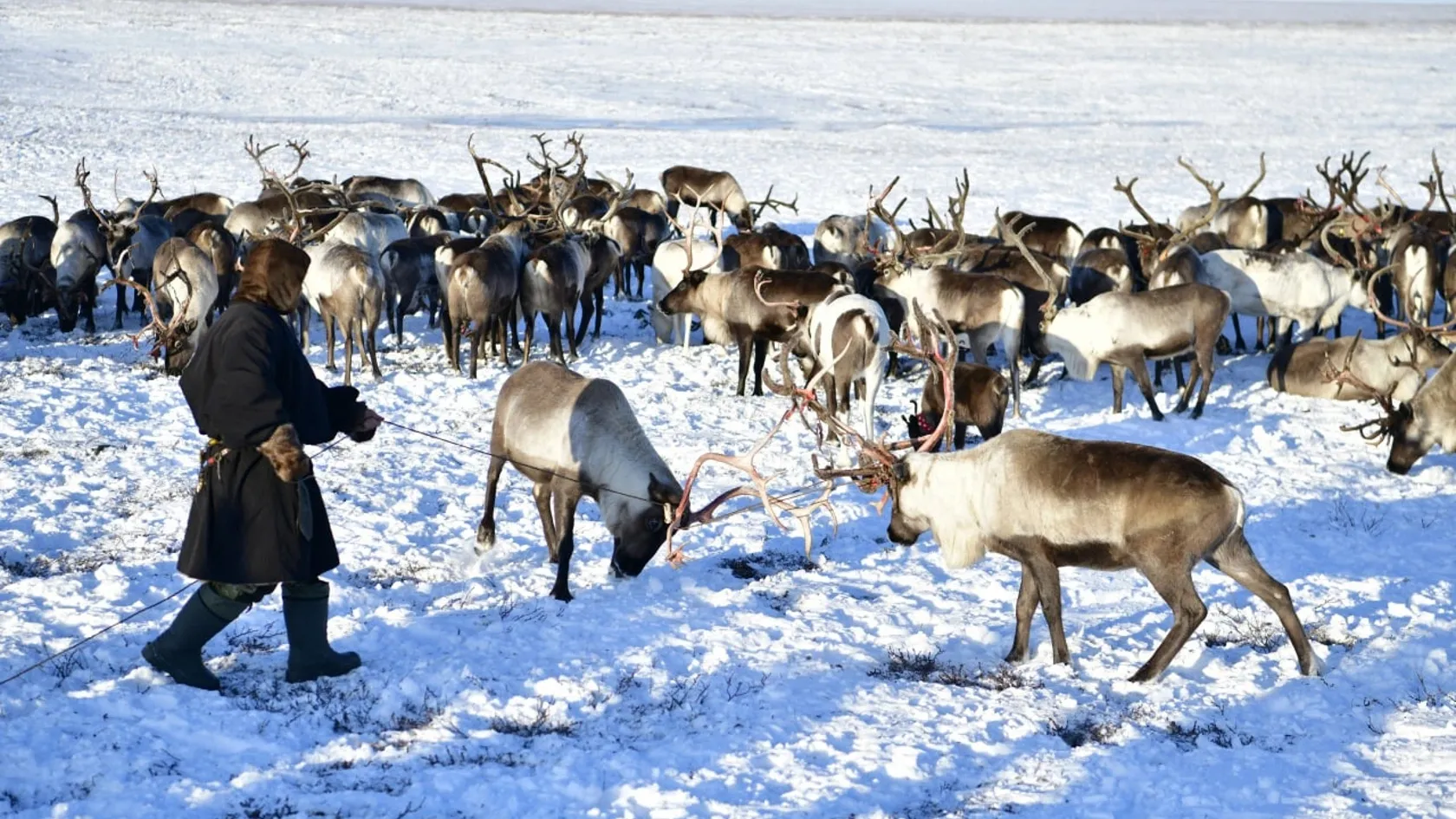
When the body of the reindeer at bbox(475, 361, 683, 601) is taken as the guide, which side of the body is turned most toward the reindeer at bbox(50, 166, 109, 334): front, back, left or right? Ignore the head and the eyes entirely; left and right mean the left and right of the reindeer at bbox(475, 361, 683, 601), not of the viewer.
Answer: back

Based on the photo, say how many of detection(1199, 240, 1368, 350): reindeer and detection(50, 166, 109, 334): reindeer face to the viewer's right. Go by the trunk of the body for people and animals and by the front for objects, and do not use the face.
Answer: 1

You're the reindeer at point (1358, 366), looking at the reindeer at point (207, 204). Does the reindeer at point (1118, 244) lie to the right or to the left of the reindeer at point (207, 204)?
right

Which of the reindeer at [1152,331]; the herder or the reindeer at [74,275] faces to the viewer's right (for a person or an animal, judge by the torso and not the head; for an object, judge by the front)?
the herder

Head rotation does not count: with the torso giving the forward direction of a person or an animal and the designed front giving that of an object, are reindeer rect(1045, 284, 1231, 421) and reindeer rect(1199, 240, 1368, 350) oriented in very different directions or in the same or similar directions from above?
very different directions

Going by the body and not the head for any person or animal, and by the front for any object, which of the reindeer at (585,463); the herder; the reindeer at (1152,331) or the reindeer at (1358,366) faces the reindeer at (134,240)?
the reindeer at (1152,331)

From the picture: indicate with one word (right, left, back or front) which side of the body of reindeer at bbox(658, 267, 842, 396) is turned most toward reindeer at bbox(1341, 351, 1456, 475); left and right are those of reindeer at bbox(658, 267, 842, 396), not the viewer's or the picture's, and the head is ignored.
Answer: back

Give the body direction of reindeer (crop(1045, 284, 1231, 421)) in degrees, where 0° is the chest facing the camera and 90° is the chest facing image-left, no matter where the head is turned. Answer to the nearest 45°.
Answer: approximately 90°

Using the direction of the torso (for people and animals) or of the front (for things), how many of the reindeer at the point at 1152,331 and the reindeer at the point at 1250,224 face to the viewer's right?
0

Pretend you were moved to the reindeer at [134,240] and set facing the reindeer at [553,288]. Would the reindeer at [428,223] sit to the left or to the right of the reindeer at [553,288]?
left

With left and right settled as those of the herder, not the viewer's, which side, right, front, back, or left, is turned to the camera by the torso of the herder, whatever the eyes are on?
right

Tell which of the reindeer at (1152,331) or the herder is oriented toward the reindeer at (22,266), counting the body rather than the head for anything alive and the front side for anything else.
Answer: the reindeer at (1152,331)

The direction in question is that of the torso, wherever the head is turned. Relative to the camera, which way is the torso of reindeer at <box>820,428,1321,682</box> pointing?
to the viewer's left

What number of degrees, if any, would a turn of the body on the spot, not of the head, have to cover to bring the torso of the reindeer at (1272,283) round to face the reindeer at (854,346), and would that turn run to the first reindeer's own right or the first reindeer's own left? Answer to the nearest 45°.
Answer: approximately 135° to the first reindeer's own right

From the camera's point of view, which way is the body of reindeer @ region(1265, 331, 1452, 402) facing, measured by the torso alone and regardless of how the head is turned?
to the viewer's right

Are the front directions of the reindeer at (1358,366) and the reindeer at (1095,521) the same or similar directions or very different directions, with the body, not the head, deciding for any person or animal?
very different directions

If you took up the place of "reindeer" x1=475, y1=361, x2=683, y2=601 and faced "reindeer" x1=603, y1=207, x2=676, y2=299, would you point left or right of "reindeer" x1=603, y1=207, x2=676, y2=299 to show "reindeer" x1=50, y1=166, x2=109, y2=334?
left
